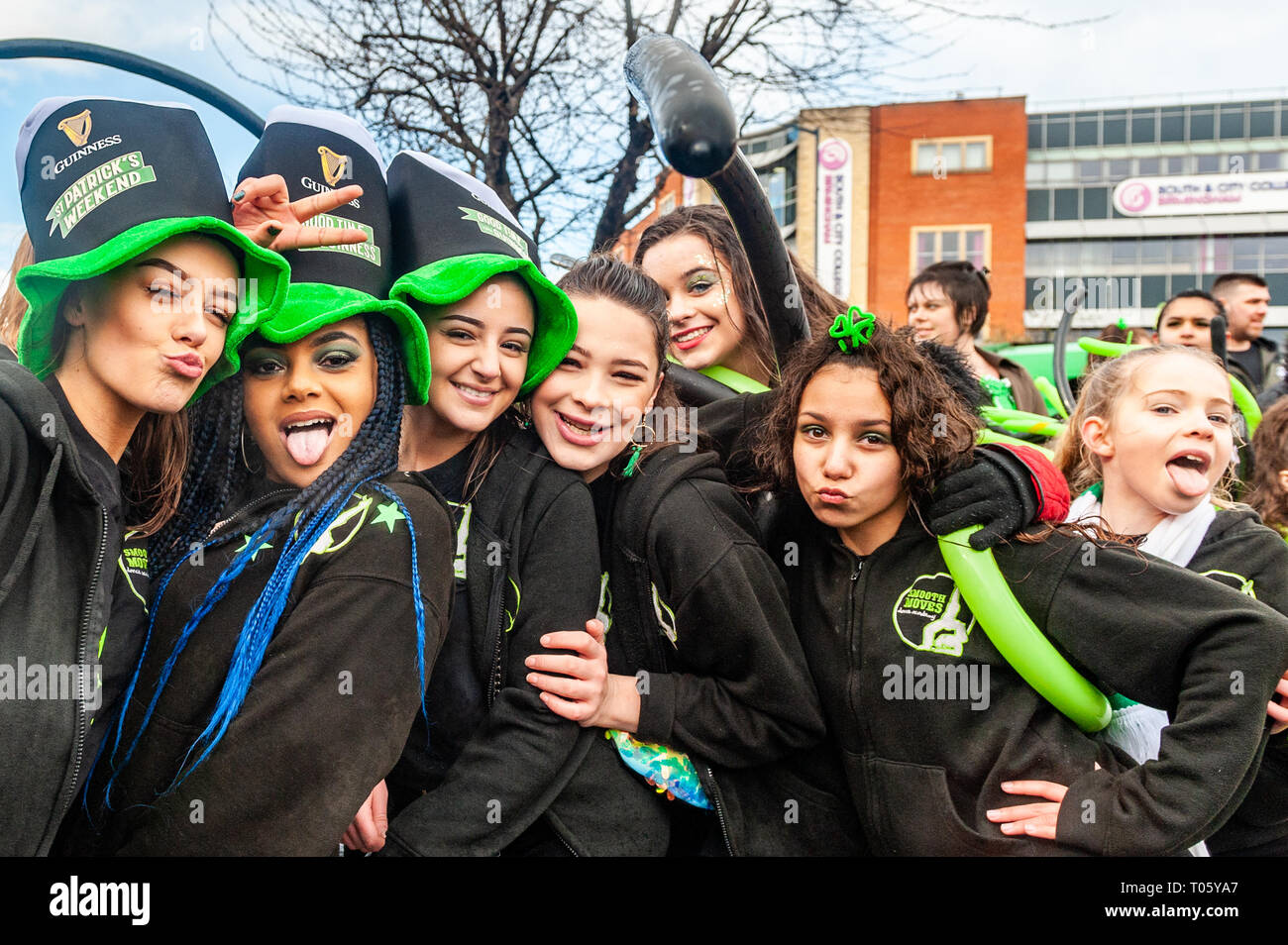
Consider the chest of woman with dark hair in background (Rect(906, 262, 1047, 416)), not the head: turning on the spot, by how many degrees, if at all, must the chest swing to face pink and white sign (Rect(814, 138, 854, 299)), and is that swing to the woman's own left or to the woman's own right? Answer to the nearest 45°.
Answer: approximately 135° to the woman's own right

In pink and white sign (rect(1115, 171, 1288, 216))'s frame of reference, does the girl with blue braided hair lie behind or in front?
in front

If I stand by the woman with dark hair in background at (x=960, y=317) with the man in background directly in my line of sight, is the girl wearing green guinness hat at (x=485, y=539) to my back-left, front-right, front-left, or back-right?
back-right

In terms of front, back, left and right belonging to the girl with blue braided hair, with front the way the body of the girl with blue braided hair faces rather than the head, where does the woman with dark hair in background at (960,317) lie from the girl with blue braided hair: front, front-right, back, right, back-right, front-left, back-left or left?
back

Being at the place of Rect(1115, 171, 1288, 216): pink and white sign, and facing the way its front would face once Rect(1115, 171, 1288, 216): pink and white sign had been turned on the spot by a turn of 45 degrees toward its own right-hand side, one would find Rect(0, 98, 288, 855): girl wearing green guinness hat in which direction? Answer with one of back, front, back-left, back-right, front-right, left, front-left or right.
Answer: front-left

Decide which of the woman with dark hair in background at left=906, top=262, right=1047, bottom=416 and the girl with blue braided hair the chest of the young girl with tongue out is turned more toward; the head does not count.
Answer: the girl with blue braided hair

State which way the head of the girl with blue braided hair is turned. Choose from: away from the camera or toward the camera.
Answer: toward the camera

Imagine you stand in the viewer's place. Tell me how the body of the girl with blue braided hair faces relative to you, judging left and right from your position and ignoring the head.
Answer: facing the viewer and to the left of the viewer

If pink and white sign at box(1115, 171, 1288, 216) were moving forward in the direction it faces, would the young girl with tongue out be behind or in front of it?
in front

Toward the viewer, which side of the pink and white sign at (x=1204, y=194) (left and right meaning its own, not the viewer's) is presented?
front
